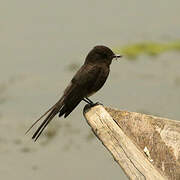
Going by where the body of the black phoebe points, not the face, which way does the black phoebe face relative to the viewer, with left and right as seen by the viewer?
facing to the right of the viewer
